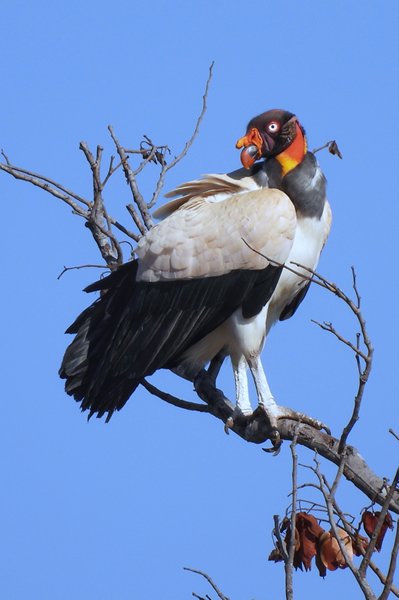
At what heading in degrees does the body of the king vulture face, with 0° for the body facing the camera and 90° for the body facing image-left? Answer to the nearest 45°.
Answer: approximately 270°
